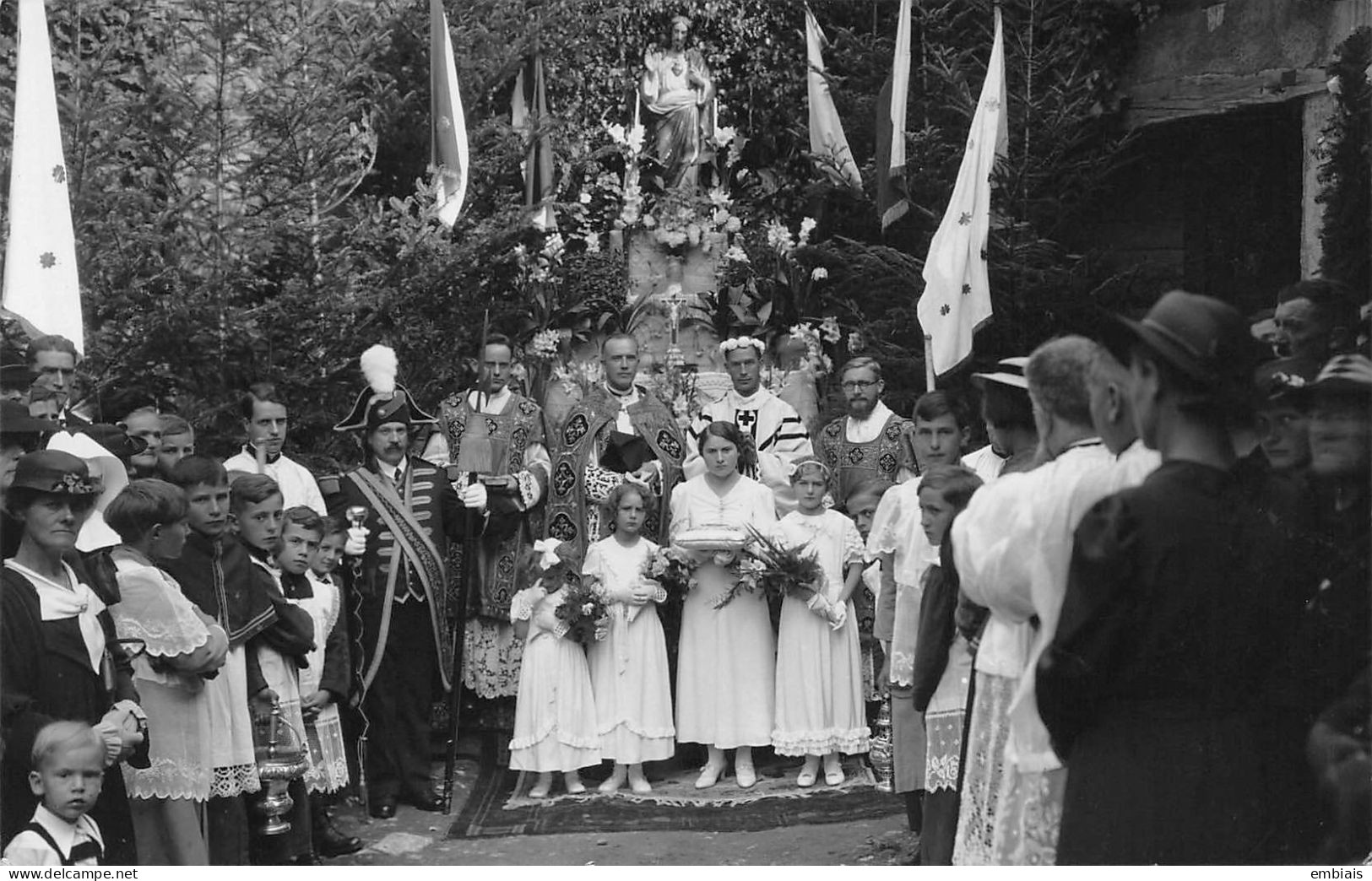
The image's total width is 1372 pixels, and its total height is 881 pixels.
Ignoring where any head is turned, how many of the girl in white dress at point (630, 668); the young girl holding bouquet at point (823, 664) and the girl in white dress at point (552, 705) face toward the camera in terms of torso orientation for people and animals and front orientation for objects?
3

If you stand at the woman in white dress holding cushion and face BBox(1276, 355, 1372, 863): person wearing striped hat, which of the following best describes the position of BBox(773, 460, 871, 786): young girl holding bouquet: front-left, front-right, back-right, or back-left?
front-left

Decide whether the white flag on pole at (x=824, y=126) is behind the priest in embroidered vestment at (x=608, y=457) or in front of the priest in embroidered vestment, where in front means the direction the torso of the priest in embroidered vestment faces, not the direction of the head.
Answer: behind

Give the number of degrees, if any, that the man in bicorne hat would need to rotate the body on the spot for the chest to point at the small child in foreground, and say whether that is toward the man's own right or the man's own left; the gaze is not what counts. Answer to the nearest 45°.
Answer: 0° — they already face them

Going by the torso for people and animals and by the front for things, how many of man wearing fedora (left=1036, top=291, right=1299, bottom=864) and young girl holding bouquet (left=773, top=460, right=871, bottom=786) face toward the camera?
1

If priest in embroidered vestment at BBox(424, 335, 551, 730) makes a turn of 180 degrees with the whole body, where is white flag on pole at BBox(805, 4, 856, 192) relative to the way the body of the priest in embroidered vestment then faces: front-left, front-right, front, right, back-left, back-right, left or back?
front-right

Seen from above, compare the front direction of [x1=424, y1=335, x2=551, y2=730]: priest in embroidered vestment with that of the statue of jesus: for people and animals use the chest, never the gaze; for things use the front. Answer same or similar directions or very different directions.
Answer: same or similar directions

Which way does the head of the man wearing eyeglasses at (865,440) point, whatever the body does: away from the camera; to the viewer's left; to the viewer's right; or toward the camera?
toward the camera

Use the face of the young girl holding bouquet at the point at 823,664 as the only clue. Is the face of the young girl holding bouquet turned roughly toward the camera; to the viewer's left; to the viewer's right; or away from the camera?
toward the camera

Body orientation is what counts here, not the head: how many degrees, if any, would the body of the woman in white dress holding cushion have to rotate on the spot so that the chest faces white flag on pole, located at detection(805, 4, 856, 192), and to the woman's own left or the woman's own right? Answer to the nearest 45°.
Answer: approximately 180°

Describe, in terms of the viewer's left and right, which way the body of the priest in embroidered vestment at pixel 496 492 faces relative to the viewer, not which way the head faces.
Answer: facing the viewer

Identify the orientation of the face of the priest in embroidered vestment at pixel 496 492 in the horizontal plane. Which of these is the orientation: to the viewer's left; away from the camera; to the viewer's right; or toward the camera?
toward the camera

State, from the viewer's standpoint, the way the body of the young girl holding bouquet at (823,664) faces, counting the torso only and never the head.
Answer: toward the camera

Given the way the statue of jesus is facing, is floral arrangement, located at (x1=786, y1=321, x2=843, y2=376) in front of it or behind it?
in front

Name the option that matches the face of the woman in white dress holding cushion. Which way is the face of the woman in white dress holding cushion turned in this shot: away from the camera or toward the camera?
toward the camera

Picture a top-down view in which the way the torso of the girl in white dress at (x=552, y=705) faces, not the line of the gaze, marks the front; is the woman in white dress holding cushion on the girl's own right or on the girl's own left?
on the girl's own left

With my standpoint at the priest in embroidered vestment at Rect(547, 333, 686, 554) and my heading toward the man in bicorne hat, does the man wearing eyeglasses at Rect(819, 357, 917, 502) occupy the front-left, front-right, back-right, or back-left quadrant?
back-left

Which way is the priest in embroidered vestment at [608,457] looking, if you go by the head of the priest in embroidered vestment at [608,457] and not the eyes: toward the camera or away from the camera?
toward the camera
